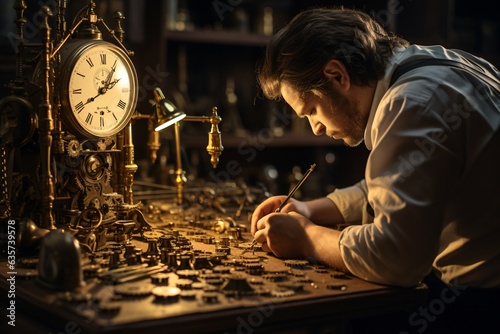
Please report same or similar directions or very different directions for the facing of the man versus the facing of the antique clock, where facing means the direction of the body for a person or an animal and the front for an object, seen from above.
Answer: very different directions

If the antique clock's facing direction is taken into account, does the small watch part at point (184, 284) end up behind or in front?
in front

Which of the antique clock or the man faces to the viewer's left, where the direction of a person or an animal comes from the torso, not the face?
the man

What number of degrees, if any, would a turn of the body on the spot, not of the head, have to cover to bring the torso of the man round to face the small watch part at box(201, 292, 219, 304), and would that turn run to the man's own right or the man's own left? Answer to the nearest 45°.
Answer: approximately 45° to the man's own left

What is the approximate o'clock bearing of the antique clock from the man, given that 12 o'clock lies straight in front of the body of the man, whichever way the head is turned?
The antique clock is roughly at 12 o'clock from the man.

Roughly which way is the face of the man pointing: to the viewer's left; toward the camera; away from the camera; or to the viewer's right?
to the viewer's left

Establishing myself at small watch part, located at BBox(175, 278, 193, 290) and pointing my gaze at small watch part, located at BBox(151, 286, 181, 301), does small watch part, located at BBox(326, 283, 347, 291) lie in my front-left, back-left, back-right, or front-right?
back-left

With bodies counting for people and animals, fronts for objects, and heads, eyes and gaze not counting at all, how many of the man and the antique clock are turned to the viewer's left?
1

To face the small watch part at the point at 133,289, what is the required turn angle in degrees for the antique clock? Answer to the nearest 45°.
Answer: approximately 45° to its right

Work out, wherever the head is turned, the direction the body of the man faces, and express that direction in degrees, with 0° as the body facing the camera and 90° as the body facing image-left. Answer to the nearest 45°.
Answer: approximately 90°

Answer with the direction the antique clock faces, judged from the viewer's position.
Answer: facing the viewer and to the right of the viewer

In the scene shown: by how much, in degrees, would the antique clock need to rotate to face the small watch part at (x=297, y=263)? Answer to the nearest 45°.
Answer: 0° — it already faces it

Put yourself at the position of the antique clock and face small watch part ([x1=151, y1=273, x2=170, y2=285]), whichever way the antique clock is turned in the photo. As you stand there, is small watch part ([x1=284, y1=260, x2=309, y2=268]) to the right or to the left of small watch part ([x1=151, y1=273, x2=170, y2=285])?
left
